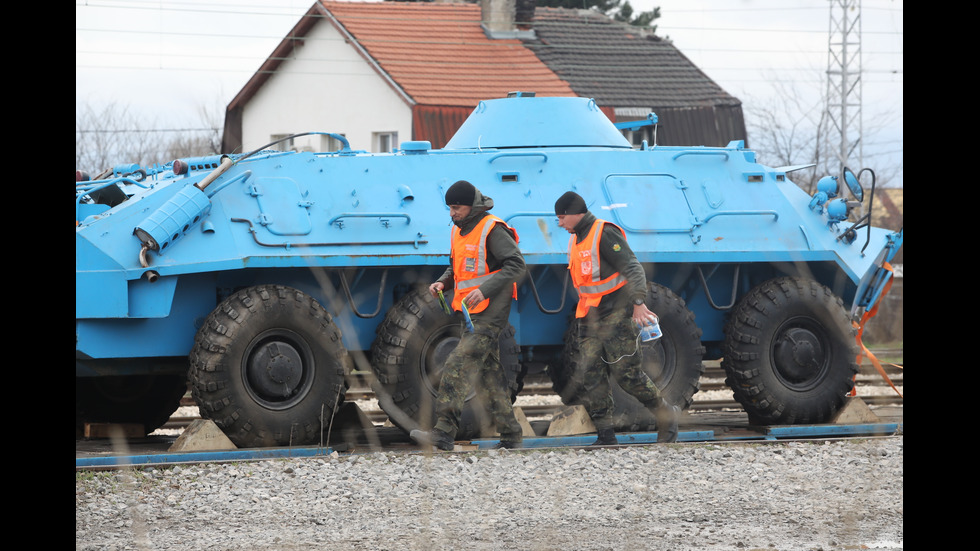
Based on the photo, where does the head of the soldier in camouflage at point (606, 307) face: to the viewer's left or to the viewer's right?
to the viewer's left

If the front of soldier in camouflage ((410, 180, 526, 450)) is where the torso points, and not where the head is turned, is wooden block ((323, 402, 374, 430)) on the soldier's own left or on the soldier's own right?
on the soldier's own right

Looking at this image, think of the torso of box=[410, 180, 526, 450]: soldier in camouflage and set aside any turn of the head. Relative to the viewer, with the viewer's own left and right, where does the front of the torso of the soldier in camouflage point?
facing to the left of the viewer

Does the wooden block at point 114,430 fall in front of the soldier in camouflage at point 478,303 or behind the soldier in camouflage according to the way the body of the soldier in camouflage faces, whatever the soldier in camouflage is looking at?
in front

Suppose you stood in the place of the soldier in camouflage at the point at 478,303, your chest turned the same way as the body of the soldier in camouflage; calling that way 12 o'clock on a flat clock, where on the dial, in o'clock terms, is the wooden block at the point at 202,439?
The wooden block is roughly at 12 o'clock from the soldier in camouflage.
